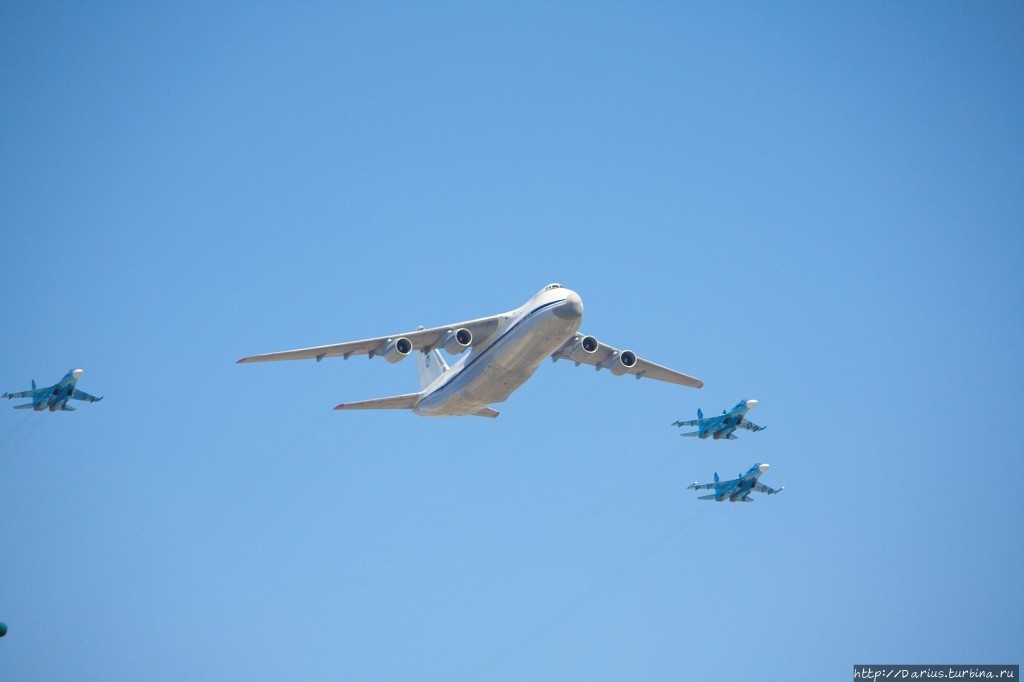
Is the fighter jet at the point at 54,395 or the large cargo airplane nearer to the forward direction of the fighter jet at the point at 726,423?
the large cargo airplane

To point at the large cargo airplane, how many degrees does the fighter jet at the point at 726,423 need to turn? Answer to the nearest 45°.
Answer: approximately 90° to its right

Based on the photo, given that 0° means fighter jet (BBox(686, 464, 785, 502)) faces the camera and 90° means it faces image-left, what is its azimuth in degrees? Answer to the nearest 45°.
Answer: approximately 315°

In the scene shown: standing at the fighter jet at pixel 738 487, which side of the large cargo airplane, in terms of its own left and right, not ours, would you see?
left

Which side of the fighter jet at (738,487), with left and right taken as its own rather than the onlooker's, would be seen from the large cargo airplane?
right

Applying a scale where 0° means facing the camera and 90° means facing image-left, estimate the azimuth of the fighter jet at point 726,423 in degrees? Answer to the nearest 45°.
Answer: approximately 315°

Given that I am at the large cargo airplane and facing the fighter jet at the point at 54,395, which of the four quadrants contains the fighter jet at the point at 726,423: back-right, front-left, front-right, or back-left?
back-right

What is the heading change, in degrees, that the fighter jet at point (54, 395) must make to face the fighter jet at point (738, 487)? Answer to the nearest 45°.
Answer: approximately 45° to its left

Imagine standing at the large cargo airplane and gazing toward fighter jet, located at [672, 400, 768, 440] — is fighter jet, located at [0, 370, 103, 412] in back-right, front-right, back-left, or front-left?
back-left

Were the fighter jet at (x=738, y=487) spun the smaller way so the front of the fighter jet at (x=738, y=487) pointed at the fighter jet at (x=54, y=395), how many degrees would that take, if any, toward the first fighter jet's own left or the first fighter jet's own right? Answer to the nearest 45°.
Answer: approximately 135° to the first fighter jet's own right

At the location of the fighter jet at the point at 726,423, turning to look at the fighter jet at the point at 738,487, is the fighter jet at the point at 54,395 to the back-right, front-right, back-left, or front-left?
back-left
